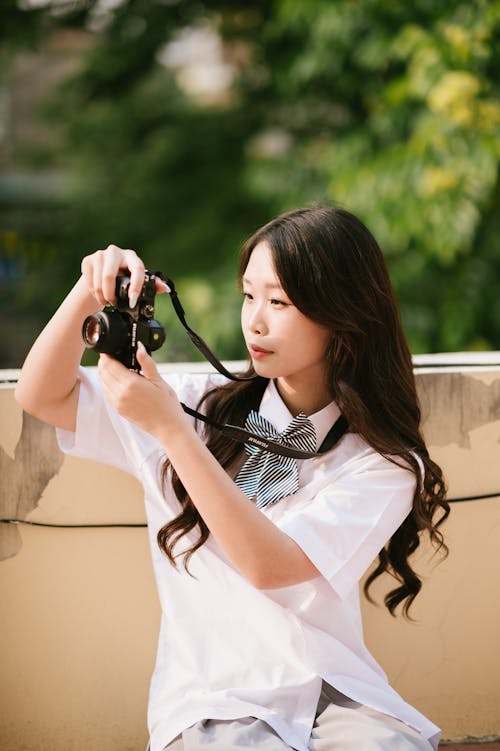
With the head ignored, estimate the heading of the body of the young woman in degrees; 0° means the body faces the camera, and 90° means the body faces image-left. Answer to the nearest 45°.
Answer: approximately 45°

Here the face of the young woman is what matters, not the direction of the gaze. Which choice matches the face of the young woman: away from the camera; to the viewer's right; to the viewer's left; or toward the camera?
to the viewer's left
